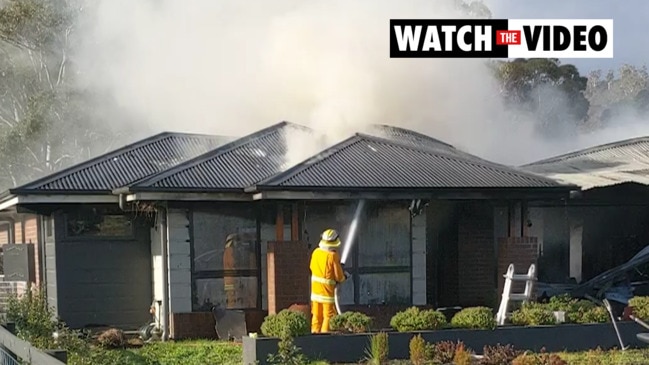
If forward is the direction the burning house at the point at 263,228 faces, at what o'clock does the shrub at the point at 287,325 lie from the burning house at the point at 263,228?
The shrub is roughly at 12 o'clock from the burning house.

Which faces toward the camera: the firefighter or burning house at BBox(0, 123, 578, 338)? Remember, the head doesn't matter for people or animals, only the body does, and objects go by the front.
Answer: the burning house

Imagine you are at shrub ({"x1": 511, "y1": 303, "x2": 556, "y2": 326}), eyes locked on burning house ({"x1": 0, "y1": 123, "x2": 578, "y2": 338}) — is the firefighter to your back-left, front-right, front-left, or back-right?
front-left

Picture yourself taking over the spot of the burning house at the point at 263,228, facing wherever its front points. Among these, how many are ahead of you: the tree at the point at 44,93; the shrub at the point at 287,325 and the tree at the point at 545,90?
1

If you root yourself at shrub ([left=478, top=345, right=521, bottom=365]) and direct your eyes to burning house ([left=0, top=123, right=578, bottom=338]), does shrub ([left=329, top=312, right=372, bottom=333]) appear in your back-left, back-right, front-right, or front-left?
front-left

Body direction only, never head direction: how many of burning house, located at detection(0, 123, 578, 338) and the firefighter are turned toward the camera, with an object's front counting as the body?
1

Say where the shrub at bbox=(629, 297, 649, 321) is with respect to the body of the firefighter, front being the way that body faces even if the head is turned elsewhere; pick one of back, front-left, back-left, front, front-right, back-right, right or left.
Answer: front-right

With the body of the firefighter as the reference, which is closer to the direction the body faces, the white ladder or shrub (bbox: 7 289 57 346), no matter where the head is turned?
the white ladder

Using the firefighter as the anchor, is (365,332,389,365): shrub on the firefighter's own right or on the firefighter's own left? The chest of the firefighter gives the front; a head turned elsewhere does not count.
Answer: on the firefighter's own right

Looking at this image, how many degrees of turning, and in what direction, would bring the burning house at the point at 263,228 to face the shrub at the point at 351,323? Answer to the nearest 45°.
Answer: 0° — it already faces it

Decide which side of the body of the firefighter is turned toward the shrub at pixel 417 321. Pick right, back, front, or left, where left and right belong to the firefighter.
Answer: right

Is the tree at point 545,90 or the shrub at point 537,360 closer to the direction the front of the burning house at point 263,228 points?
the shrub

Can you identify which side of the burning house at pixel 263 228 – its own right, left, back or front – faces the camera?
front

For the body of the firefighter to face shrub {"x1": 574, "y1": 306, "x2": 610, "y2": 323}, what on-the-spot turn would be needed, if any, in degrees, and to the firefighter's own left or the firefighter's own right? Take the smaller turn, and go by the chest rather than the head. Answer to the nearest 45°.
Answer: approximately 45° to the firefighter's own right
